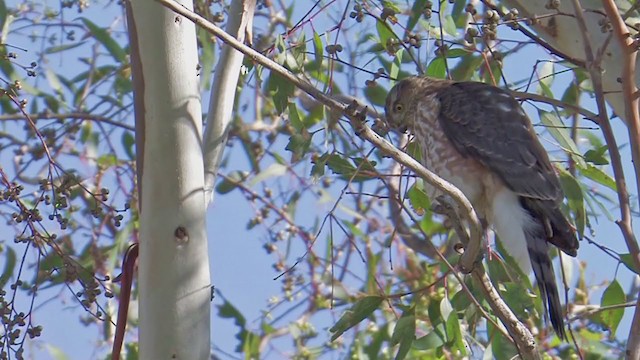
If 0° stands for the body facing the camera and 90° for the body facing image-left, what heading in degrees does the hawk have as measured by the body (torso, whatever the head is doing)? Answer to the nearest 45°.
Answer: approximately 90°

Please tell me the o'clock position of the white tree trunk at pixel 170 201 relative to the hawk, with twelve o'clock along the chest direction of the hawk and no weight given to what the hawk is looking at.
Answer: The white tree trunk is roughly at 12 o'clock from the hawk.
